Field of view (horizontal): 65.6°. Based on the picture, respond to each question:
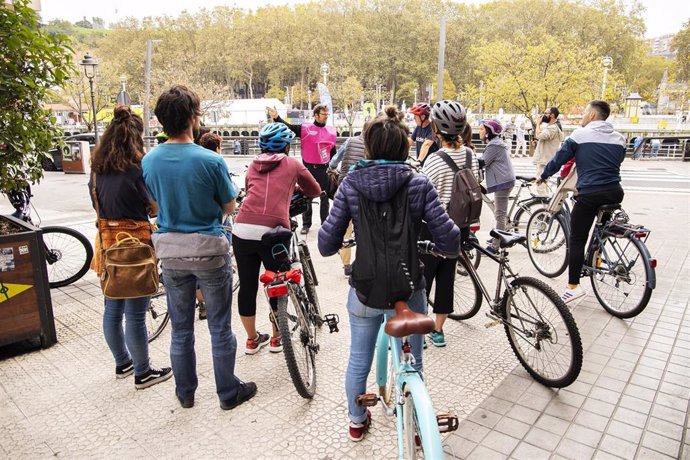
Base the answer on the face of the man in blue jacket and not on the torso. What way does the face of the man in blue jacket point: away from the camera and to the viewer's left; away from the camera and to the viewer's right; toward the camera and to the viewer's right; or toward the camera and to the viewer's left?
away from the camera and to the viewer's left

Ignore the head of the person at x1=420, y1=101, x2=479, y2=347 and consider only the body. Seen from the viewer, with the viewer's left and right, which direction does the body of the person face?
facing away from the viewer and to the left of the viewer

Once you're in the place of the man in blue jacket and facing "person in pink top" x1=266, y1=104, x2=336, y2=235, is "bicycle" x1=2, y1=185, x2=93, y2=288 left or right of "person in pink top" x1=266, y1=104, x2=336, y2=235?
left

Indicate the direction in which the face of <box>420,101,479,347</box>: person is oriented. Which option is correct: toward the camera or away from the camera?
away from the camera

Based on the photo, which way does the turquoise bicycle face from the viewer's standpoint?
away from the camera

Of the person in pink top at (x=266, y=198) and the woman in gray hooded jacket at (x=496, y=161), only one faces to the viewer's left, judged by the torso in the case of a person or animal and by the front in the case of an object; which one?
the woman in gray hooded jacket

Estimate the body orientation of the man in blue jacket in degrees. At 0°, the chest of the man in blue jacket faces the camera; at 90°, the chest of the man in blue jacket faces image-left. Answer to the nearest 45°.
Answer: approximately 135°

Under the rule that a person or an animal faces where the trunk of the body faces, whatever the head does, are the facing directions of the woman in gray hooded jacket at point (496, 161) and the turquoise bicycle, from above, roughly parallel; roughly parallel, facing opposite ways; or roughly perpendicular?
roughly perpendicular

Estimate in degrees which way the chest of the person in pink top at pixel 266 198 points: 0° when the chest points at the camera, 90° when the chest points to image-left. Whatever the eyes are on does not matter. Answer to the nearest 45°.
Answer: approximately 225°

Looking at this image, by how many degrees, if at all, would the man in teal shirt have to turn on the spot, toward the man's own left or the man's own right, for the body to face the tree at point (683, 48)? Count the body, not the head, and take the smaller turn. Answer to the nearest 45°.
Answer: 0° — they already face it

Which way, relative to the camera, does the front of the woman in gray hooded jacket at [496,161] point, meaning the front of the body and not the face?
to the viewer's left
